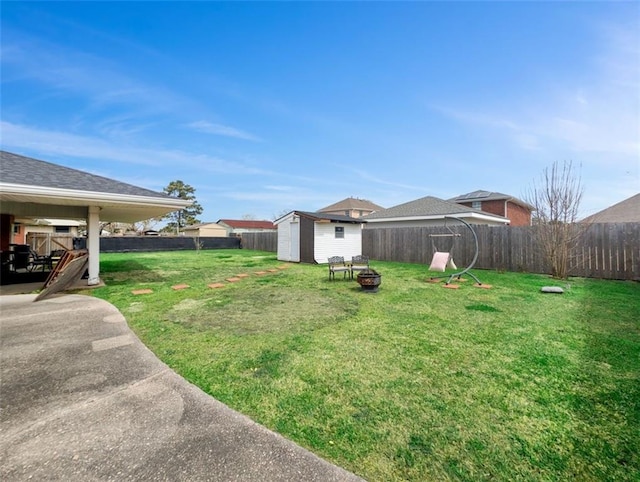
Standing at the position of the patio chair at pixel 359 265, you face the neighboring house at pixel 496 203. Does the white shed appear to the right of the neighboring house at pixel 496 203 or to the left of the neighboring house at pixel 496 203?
left

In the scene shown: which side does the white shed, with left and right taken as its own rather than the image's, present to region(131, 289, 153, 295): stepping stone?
front

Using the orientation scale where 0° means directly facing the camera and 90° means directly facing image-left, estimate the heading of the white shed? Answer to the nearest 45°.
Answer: approximately 45°

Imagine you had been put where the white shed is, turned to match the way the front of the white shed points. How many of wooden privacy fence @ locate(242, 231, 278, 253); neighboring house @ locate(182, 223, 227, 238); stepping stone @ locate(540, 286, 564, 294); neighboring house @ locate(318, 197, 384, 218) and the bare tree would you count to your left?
2

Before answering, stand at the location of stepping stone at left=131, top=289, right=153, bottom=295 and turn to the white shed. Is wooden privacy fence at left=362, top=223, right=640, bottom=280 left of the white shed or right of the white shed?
right

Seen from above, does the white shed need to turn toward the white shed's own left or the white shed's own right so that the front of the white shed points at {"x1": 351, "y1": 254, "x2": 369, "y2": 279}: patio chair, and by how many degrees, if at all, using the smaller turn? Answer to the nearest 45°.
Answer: approximately 45° to the white shed's own left

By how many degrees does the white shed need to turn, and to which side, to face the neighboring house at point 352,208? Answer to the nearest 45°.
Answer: approximately 135° to its right

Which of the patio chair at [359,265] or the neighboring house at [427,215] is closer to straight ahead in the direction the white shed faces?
the patio chair

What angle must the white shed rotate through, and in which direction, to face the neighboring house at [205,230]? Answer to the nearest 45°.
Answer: approximately 90° to its right

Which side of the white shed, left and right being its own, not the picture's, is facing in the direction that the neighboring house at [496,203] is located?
back

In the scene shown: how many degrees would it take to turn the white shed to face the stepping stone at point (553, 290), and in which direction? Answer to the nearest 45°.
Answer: approximately 90° to its left

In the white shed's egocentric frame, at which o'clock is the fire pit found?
The fire pit is roughly at 10 o'clock from the white shed.

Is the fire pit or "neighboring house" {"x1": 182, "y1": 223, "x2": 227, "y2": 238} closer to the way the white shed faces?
the fire pit

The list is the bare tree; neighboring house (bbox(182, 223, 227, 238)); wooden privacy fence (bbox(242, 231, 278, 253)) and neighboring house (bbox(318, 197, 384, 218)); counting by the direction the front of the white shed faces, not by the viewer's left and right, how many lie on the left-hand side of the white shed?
1

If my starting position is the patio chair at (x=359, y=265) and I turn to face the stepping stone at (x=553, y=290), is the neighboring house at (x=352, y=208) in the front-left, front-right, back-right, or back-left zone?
back-left

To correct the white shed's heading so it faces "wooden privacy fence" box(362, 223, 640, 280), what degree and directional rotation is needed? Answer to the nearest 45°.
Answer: approximately 90° to its left
